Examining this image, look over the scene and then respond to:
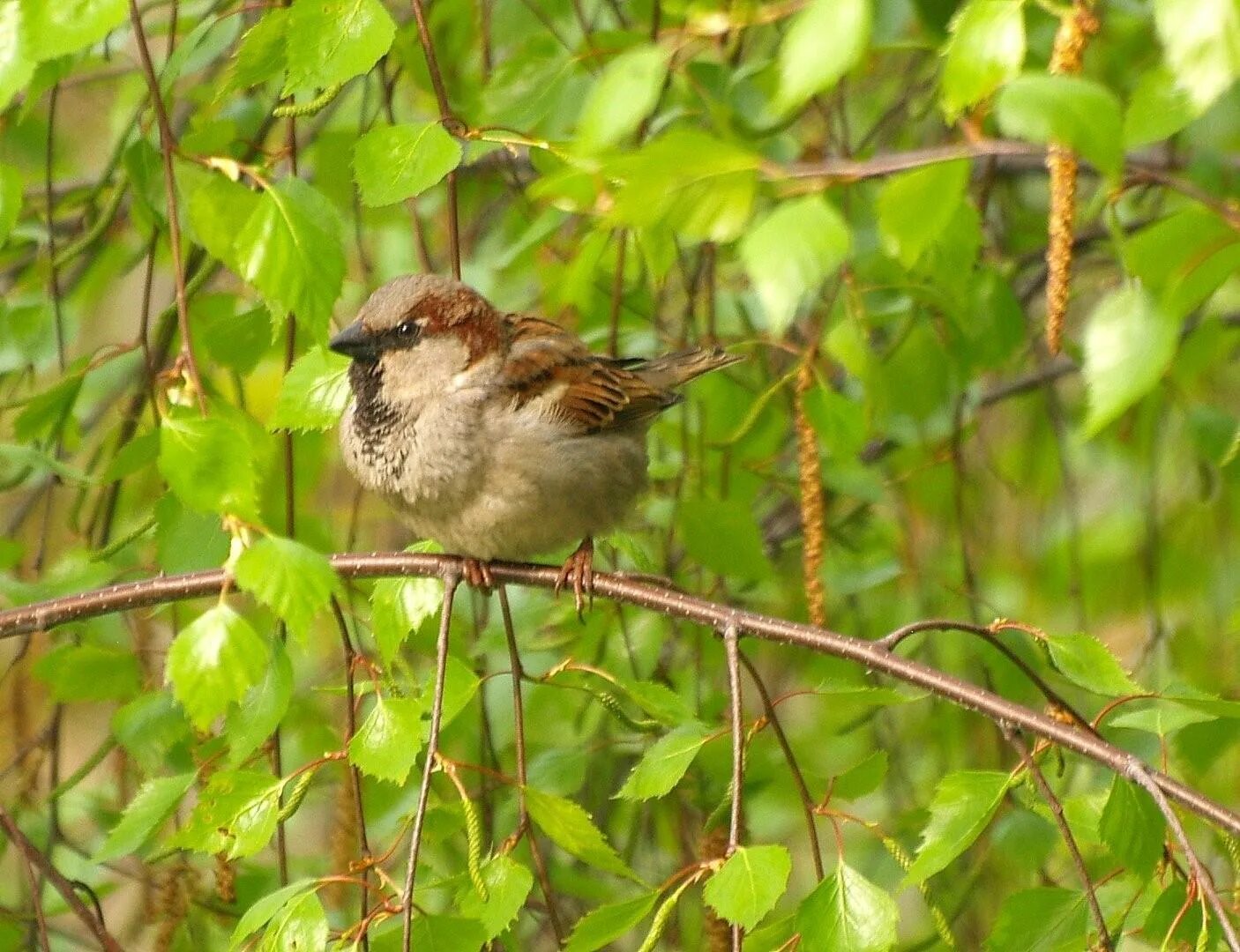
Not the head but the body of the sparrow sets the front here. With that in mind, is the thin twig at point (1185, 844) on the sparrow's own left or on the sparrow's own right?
on the sparrow's own left

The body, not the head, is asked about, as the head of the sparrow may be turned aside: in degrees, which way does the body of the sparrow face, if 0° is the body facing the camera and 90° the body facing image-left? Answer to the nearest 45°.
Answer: approximately 45°

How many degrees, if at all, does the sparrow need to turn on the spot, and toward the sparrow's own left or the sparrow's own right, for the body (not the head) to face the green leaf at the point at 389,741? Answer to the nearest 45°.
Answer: approximately 45° to the sparrow's own left

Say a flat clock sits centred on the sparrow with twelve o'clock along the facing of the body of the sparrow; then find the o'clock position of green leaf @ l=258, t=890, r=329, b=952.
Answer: The green leaf is roughly at 11 o'clock from the sparrow.
